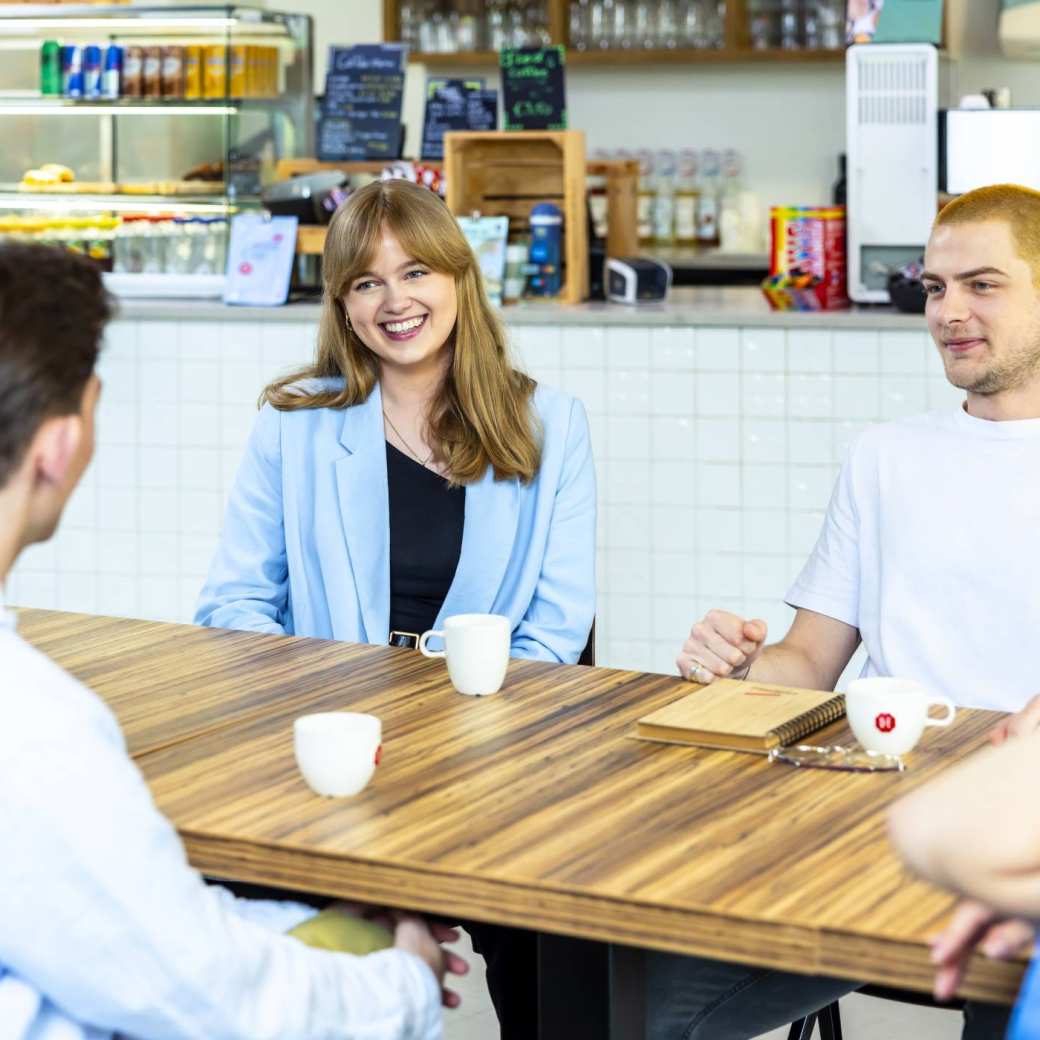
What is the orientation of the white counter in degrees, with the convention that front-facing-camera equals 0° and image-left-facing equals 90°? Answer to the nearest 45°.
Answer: approximately 0°

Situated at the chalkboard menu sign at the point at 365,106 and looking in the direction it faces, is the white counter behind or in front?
in front

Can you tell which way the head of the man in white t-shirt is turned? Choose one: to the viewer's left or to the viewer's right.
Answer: to the viewer's left

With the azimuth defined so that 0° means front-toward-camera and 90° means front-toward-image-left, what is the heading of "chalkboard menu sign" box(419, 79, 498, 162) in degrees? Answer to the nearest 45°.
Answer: approximately 0°

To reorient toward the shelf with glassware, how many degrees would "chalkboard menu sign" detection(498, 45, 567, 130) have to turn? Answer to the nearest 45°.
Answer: approximately 180°
